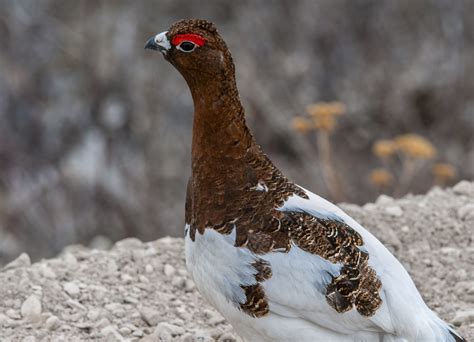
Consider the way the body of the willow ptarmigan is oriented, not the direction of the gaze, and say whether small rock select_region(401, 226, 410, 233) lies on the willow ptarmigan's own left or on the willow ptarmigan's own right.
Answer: on the willow ptarmigan's own right

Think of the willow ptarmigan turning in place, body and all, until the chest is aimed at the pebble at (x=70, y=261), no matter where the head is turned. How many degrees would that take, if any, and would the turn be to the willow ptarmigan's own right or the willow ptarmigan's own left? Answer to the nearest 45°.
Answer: approximately 45° to the willow ptarmigan's own right

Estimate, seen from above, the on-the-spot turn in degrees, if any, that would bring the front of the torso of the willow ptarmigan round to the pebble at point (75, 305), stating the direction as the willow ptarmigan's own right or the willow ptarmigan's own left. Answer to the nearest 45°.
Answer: approximately 45° to the willow ptarmigan's own right

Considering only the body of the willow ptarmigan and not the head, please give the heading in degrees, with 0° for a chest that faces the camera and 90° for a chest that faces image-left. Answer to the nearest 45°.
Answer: approximately 90°

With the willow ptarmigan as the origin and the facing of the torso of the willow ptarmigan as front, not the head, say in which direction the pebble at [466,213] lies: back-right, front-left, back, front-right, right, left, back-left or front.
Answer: back-right

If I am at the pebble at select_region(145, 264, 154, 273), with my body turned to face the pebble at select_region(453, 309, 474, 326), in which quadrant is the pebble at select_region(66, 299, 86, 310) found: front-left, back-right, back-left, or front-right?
back-right
